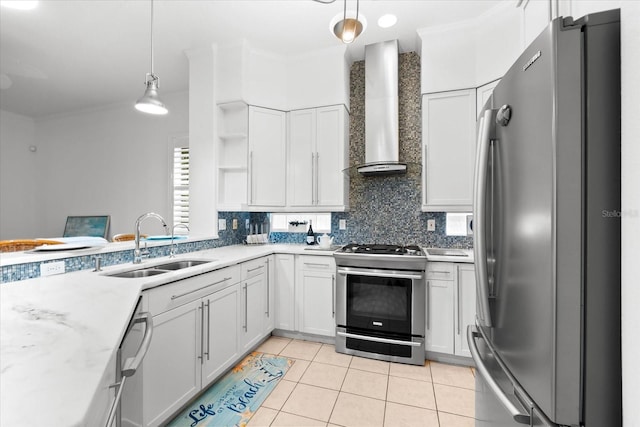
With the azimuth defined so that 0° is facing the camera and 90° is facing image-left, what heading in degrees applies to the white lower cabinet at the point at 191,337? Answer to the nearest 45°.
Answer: approximately 315°

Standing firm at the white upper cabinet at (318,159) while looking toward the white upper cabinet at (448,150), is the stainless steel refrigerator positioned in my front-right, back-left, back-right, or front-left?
front-right

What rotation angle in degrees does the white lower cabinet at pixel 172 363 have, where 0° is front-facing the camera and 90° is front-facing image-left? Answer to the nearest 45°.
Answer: approximately 315°

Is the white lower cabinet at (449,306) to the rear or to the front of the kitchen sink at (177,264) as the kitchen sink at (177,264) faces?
to the front

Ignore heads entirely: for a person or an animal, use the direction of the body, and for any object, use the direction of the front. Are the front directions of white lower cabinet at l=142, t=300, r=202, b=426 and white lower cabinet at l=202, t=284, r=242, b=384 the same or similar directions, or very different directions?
same or similar directions

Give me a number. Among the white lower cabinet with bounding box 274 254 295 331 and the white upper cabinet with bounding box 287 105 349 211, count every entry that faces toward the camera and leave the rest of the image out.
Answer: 2

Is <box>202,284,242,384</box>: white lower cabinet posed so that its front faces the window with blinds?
no

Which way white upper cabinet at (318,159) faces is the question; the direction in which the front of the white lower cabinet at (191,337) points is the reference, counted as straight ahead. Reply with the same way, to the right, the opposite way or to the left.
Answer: to the right

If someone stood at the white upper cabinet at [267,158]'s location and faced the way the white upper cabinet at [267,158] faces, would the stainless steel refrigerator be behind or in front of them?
in front

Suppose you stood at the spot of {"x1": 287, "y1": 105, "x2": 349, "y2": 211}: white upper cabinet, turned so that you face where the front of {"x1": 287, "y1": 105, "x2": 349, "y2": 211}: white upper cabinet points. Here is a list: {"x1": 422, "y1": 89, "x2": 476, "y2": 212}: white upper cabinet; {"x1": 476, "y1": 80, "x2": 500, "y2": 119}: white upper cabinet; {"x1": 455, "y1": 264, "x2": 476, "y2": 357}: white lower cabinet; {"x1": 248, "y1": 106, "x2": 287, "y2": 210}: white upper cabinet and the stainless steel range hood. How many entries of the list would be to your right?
1

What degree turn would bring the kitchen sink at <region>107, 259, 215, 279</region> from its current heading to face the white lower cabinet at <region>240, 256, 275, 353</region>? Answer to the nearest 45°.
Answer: approximately 45° to its left

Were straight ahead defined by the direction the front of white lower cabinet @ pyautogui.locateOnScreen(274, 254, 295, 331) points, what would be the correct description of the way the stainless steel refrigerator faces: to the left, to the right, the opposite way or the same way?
to the right

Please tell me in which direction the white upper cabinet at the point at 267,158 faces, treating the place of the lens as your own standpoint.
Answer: facing the viewer and to the right of the viewer

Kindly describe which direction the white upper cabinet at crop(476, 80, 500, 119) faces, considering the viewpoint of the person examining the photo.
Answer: facing the viewer and to the left of the viewer

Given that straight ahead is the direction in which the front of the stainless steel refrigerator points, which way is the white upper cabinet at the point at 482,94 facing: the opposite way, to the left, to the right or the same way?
the same way

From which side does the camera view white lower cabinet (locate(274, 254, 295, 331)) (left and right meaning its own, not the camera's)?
front
